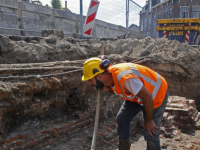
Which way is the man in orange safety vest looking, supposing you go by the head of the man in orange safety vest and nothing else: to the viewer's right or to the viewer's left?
to the viewer's left

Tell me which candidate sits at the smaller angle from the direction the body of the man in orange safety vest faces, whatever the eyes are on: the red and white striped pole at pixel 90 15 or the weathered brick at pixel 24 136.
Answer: the weathered brick

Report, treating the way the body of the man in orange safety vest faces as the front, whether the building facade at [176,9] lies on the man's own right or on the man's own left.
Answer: on the man's own right

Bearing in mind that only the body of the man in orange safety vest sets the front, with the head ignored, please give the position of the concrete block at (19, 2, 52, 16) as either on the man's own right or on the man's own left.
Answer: on the man's own right

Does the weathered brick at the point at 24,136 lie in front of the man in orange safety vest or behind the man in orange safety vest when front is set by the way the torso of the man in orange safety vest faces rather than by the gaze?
in front

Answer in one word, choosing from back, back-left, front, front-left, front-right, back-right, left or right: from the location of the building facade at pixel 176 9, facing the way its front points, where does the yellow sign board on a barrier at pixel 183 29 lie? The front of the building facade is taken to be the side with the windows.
front-left

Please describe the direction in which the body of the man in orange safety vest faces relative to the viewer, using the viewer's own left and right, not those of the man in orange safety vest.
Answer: facing to the left of the viewer

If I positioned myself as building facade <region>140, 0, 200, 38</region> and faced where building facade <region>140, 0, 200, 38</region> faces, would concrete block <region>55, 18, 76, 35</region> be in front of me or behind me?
in front

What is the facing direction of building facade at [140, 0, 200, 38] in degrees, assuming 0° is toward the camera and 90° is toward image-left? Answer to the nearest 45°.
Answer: approximately 45°
